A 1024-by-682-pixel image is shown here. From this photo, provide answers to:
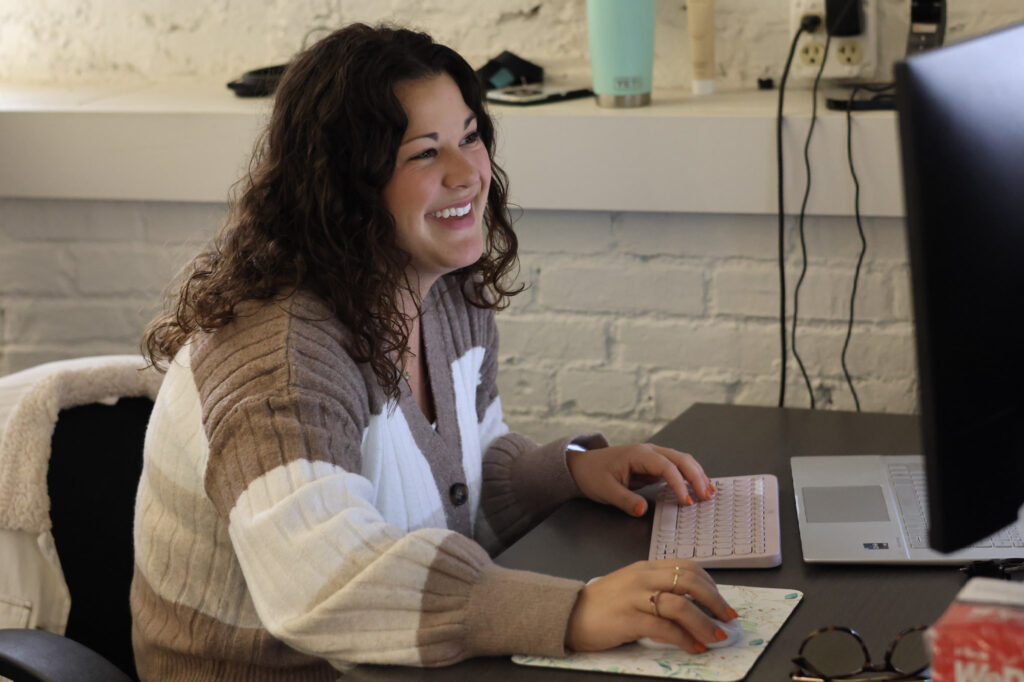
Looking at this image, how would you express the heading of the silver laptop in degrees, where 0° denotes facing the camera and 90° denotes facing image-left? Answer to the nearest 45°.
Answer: approximately 90°

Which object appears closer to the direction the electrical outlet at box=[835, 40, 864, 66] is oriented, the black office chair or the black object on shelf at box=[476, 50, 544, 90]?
the black office chair

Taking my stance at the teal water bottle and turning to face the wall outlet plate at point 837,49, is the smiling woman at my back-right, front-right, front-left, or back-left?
back-right

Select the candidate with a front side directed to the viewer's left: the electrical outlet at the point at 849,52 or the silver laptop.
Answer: the silver laptop

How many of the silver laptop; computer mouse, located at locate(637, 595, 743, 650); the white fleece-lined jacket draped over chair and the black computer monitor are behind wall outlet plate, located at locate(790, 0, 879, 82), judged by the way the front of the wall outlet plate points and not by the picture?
0

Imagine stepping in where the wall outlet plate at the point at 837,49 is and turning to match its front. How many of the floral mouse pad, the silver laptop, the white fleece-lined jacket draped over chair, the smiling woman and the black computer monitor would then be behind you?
0

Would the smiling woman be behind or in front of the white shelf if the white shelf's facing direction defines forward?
in front

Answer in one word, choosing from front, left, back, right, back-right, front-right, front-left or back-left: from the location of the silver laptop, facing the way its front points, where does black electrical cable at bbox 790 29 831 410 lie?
right

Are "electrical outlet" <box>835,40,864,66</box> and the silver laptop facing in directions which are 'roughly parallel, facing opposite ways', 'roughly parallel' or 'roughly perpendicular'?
roughly perpendicular

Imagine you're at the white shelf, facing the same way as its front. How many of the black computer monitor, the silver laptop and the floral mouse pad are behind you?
0

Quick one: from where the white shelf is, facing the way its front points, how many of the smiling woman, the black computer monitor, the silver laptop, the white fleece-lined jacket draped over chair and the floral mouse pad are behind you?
0

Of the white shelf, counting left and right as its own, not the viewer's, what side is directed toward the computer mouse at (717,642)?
front

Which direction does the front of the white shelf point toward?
toward the camera

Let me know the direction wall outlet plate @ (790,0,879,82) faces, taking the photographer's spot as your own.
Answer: facing the viewer

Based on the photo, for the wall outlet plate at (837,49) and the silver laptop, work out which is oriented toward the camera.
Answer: the wall outlet plate

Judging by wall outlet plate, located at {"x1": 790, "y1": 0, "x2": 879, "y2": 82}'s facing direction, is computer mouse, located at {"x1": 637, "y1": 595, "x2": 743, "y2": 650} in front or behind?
in front

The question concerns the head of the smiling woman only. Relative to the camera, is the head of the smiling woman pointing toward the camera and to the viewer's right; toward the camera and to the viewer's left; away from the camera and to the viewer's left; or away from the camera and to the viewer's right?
toward the camera and to the viewer's right
